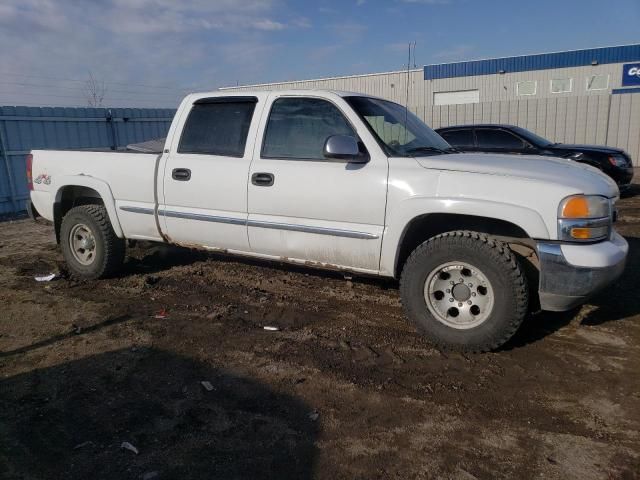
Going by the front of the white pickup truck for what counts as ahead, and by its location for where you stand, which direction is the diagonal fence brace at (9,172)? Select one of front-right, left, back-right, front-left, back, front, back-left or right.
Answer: back

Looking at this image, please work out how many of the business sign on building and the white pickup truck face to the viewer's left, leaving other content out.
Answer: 0

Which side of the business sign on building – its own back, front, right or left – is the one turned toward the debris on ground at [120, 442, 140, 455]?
front

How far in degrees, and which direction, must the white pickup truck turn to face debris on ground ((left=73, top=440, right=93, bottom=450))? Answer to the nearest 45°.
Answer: approximately 90° to its right

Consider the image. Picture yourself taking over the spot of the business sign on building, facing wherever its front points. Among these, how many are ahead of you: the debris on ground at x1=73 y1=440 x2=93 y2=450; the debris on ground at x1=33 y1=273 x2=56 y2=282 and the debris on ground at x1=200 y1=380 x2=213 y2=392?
3

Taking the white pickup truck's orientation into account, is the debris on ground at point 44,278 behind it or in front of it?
behind

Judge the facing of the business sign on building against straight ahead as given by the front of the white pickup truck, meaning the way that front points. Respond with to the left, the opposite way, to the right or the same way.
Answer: to the right

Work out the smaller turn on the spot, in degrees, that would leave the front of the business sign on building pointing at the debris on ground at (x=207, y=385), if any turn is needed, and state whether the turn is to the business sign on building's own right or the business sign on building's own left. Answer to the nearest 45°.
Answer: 0° — it already faces it

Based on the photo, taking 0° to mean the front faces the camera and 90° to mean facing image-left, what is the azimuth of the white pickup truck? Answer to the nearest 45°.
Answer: approximately 315°

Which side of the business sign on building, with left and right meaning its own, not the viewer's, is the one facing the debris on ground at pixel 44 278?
front

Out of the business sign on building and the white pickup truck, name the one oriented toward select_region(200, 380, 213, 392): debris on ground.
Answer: the business sign on building

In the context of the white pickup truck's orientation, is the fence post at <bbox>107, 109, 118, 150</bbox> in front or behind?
behind

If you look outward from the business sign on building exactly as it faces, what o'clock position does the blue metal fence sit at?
The blue metal fence is roughly at 1 o'clock from the business sign on building.

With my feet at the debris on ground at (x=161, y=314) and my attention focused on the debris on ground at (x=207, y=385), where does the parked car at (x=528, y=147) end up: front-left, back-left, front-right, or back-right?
back-left

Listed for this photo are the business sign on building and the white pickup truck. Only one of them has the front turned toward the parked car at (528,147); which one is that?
the business sign on building

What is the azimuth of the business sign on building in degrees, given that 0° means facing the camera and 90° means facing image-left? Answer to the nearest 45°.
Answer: approximately 0°

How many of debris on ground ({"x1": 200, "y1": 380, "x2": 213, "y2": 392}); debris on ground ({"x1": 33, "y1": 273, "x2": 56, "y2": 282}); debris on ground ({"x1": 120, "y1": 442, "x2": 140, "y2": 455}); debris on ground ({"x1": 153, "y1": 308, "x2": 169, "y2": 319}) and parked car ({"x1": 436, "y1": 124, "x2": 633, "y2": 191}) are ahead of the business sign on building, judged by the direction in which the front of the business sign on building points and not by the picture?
5
